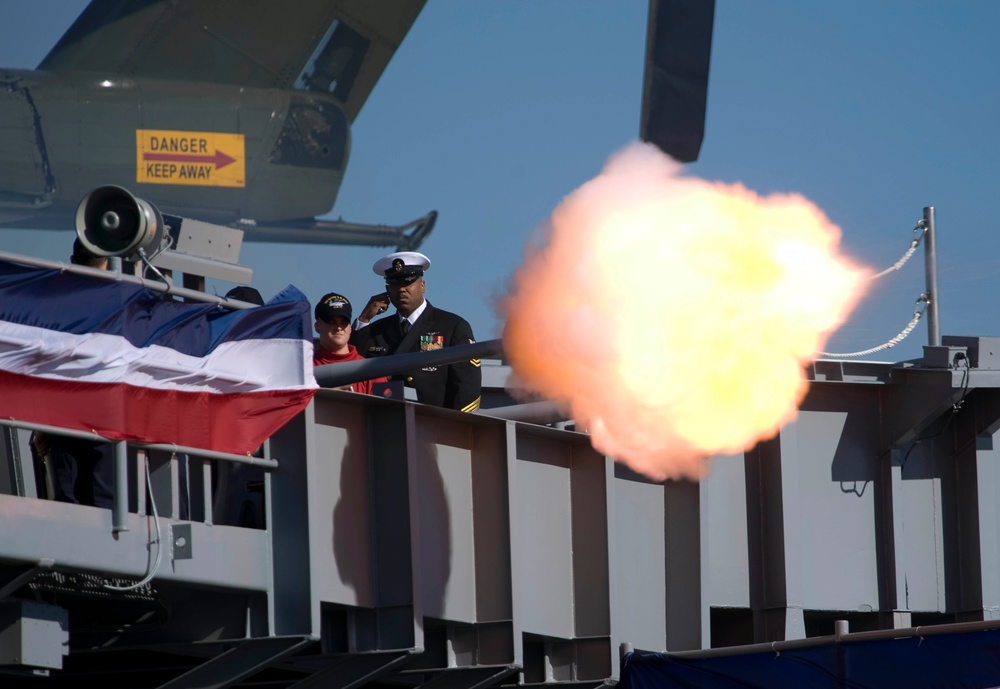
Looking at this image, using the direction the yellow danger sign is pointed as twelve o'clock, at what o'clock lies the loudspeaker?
The loudspeaker is roughly at 12 o'clock from the yellow danger sign.

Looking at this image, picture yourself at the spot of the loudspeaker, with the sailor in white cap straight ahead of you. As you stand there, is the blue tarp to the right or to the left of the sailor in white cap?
right

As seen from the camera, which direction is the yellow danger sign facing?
toward the camera

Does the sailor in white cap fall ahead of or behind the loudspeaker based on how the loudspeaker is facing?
behind

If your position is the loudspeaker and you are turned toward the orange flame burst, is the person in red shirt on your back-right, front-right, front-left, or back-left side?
front-left

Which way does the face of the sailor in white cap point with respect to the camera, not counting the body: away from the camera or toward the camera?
toward the camera

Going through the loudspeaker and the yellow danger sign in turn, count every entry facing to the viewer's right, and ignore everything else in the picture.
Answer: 0

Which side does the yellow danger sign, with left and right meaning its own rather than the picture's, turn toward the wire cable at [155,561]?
front

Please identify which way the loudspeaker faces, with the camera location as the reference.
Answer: facing the viewer and to the left of the viewer

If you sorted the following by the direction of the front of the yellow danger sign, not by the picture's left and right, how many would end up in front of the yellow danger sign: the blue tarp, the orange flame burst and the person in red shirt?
3
